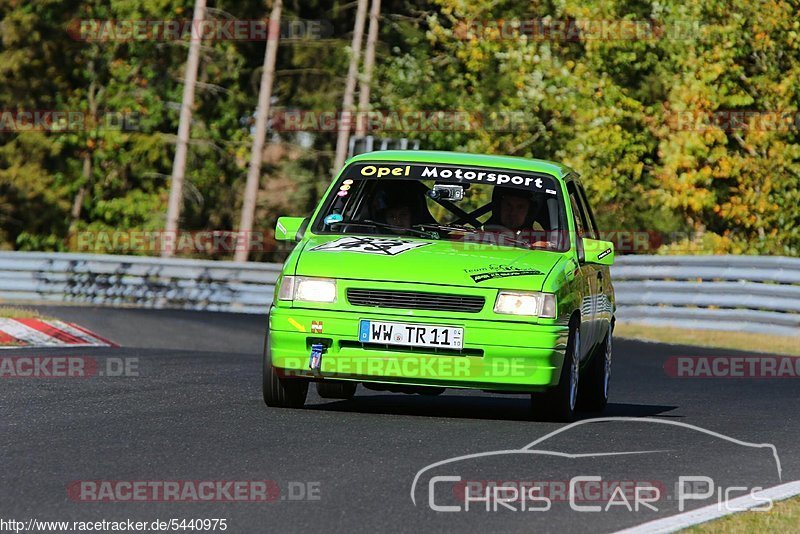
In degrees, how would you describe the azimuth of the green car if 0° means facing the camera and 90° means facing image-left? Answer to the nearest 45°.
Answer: approximately 0°

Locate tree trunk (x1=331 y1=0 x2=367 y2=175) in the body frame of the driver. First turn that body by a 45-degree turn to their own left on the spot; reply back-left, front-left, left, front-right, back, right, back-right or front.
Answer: back-left

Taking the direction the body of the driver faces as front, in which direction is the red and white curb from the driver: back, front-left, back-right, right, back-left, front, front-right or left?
back-right

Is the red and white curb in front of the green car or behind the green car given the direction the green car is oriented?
behind

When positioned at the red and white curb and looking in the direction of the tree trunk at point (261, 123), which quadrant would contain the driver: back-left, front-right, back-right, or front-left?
back-right

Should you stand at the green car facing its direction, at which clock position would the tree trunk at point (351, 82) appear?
The tree trunk is roughly at 6 o'clock from the green car.

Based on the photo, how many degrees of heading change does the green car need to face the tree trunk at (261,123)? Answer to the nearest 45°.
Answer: approximately 180°
